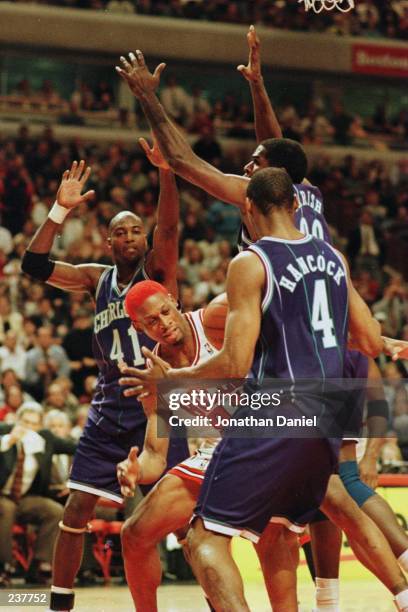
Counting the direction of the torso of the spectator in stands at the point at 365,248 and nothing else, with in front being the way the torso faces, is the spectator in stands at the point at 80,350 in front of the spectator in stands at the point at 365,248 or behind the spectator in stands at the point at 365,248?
in front

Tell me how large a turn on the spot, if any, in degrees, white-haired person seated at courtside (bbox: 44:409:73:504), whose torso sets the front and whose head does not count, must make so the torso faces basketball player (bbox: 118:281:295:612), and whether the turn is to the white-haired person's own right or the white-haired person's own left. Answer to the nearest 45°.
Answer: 0° — they already face them

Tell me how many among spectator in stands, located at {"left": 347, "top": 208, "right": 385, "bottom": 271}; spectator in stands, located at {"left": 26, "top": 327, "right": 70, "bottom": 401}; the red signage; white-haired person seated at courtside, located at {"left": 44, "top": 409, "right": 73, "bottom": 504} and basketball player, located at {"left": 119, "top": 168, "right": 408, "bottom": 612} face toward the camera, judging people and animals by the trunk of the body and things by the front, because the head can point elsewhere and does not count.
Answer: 4

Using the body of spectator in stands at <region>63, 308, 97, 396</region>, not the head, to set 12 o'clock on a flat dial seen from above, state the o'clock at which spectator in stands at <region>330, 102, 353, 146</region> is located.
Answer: spectator in stands at <region>330, 102, 353, 146</region> is roughly at 7 o'clock from spectator in stands at <region>63, 308, 97, 396</region>.

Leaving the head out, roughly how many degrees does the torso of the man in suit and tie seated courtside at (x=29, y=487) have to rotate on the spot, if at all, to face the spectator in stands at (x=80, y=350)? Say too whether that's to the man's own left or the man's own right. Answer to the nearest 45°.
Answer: approximately 180°

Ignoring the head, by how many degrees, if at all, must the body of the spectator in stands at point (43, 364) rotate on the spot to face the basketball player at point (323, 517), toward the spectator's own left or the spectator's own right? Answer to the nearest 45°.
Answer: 0° — they already face them

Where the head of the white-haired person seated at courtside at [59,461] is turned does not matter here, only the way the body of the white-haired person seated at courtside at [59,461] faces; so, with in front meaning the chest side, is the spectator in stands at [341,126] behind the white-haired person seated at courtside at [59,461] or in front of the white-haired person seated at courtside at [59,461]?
behind

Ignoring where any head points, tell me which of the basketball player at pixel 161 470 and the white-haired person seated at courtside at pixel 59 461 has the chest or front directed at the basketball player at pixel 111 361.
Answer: the white-haired person seated at courtside

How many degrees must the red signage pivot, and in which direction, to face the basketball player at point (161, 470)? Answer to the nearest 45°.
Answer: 0° — it already faces them

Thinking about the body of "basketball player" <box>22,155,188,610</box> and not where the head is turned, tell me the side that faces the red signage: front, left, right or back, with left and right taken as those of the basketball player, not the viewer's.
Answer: back

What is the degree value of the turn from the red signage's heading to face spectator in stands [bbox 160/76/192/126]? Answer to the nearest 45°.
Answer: approximately 45° to its right
